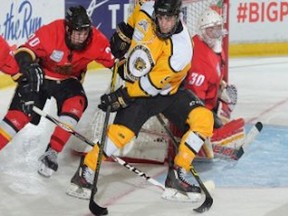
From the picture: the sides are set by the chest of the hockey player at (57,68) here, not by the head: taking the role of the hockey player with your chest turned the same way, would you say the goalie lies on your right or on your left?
on your left

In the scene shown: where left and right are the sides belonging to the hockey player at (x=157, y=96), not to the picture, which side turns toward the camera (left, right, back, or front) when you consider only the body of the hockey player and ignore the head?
front

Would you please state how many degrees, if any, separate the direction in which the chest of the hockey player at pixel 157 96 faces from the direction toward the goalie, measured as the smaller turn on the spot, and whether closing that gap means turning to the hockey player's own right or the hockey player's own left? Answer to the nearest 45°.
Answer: approximately 135° to the hockey player's own left

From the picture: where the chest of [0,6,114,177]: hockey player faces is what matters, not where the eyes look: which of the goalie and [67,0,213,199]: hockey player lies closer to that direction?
the hockey player

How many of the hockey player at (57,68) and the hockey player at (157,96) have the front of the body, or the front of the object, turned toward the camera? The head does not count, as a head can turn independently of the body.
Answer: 2

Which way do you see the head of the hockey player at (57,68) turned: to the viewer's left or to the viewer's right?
to the viewer's right

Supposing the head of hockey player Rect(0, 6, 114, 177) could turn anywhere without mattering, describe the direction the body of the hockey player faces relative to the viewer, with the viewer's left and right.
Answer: facing the viewer

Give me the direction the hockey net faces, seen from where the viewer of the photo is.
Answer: facing the viewer and to the right of the viewer

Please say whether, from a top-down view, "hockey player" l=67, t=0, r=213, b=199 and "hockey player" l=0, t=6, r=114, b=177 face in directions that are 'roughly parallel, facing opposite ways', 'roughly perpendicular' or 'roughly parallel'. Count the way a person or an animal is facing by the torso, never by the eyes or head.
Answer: roughly parallel
